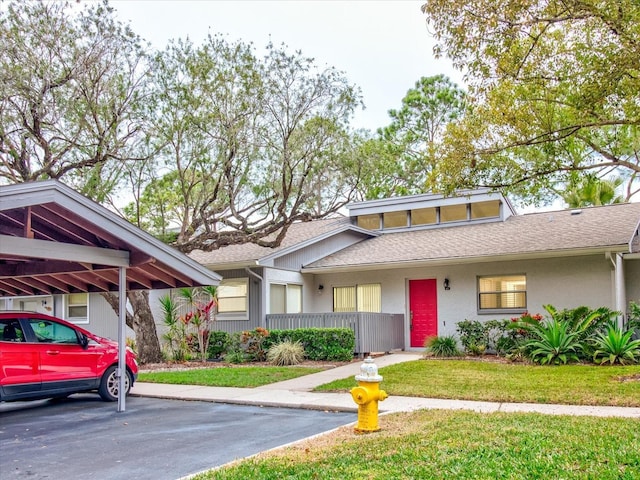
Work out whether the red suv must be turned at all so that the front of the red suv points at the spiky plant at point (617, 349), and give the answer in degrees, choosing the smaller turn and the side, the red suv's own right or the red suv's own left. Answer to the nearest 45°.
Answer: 0° — it already faces it

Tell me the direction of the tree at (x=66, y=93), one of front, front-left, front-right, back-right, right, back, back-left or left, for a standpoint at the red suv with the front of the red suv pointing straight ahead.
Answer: left

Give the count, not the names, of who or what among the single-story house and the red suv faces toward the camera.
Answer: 1

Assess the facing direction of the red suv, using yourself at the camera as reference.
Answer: facing to the right of the viewer

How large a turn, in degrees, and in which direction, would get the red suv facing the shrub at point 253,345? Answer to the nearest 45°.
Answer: approximately 45° to its left

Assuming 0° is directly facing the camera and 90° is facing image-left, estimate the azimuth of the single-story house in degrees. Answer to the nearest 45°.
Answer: approximately 0°

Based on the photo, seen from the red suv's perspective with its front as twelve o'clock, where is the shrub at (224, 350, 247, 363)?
The shrub is roughly at 10 o'clock from the red suv.

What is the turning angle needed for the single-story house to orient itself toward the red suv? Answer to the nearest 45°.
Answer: approximately 45° to its right
